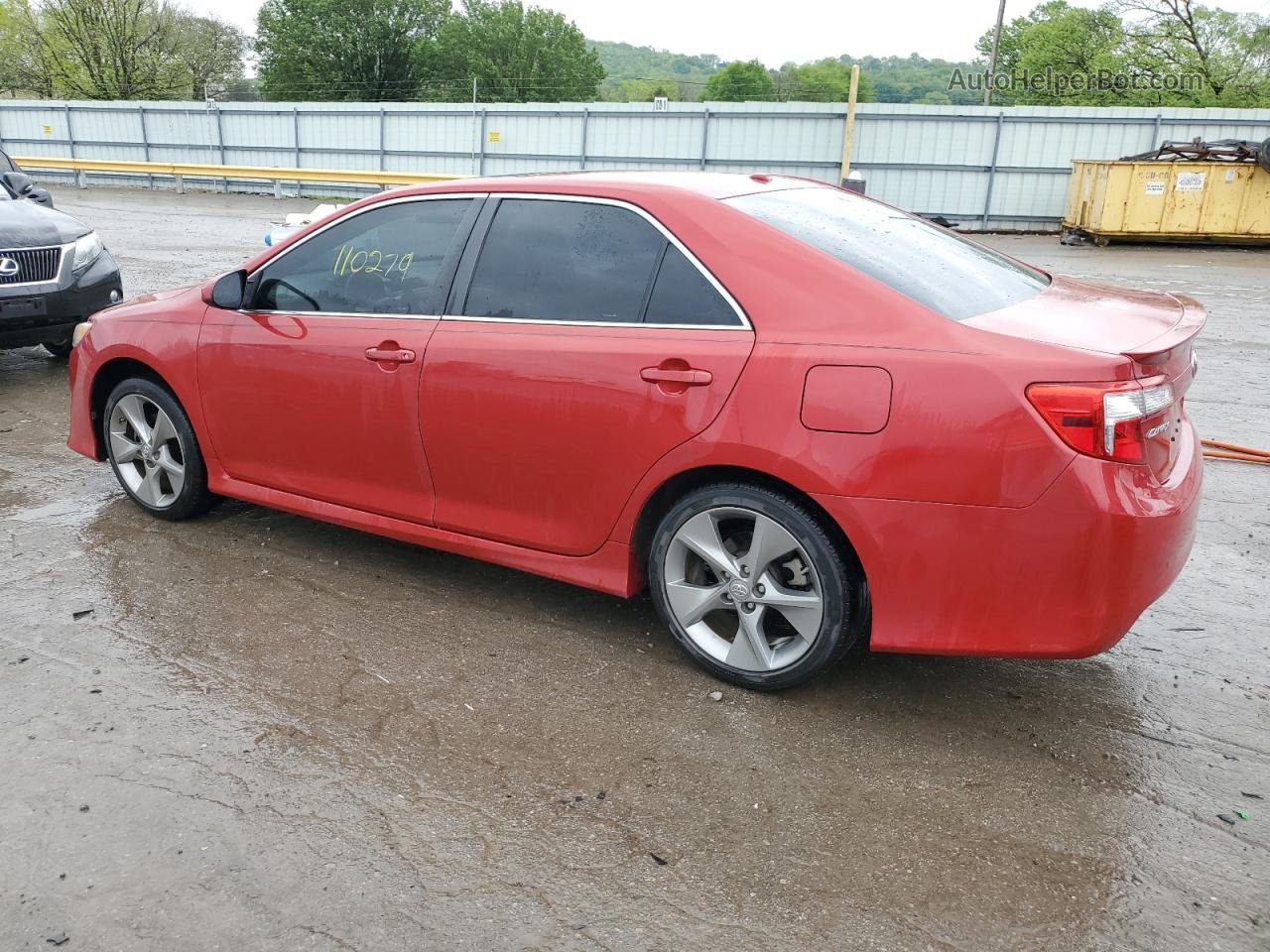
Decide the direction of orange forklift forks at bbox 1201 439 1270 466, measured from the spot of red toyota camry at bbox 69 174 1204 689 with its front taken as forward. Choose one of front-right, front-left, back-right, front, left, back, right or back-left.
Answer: right

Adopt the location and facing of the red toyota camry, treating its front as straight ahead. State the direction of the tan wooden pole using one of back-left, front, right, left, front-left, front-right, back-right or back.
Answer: front-right

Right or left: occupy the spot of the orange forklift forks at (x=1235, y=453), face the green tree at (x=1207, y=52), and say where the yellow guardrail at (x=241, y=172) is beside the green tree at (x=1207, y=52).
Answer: left

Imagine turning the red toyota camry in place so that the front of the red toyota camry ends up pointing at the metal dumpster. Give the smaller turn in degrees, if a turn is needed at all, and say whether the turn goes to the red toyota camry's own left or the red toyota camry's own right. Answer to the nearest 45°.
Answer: approximately 90° to the red toyota camry's own right

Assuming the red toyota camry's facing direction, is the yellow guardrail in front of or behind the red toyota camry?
in front

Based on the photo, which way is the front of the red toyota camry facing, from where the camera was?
facing away from the viewer and to the left of the viewer

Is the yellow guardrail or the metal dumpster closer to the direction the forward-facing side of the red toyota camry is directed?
the yellow guardrail

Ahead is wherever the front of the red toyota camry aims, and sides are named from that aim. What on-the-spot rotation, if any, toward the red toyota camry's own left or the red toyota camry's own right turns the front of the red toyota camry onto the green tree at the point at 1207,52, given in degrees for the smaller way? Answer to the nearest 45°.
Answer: approximately 90° to the red toyota camry's own right
